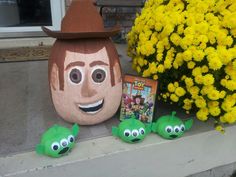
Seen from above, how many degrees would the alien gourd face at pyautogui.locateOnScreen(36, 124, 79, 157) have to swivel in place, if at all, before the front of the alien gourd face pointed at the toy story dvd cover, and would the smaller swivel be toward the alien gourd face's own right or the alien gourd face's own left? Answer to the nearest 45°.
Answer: approximately 90° to the alien gourd face's own left

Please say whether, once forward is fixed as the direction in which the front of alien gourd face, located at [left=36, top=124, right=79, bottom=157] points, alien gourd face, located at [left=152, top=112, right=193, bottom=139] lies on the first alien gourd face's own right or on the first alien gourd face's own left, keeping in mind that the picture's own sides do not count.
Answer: on the first alien gourd face's own left
